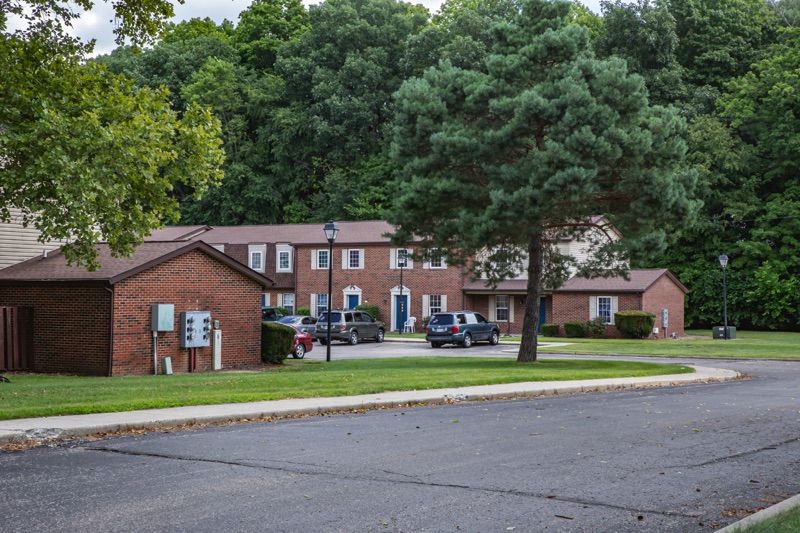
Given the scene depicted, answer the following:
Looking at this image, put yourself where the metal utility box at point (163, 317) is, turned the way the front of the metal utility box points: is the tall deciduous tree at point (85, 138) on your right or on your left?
on your right

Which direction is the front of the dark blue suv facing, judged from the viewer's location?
facing away from the viewer and to the right of the viewer

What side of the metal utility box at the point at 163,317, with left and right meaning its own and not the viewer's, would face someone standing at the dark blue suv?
left

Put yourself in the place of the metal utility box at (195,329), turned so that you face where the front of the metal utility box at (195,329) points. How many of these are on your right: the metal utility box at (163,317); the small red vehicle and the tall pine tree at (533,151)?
1

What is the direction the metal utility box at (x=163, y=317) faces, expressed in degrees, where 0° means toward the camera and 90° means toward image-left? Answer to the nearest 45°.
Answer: approximately 315°

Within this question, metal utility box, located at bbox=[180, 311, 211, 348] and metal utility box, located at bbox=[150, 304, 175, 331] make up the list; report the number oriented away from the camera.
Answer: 0

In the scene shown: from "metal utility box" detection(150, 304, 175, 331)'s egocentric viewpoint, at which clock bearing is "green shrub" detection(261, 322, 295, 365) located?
The green shrub is roughly at 9 o'clock from the metal utility box.

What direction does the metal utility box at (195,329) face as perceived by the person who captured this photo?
facing the viewer and to the right of the viewer

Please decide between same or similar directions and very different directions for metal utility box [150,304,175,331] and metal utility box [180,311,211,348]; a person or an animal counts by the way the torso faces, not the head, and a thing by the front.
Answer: same or similar directions

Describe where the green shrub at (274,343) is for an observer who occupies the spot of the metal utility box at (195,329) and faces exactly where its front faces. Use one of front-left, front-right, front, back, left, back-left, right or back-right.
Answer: left

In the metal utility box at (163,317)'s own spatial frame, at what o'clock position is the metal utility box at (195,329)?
the metal utility box at (195,329) is roughly at 9 o'clock from the metal utility box at (163,317).

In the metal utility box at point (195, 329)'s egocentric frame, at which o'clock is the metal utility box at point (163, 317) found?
the metal utility box at point (163, 317) is roughly at 3 o'clock from the metal utility box at point (195, 329).

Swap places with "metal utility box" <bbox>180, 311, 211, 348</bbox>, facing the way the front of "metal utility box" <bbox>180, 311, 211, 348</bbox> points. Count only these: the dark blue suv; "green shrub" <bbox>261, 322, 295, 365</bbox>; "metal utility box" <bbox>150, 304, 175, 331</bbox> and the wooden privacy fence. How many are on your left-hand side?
2
